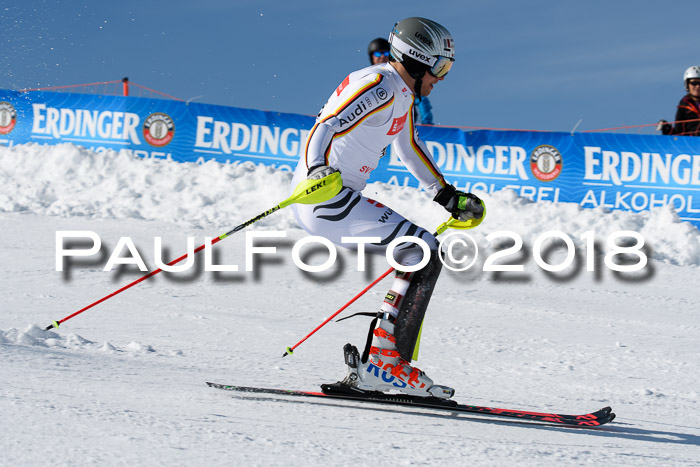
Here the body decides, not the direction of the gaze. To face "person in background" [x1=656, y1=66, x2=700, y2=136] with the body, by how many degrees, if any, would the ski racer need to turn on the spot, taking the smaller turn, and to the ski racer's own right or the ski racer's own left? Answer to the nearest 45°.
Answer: approximately 45° to the ski racer's own left

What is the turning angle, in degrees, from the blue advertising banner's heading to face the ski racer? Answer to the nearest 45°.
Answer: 0° — it already faces them

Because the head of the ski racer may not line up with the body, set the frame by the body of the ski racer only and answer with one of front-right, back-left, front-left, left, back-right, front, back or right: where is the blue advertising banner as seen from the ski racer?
left

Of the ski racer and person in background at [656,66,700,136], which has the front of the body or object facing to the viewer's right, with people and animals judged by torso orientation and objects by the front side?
the ski racer

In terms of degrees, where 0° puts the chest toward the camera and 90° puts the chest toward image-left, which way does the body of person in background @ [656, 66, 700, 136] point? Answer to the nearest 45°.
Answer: approximately 0°

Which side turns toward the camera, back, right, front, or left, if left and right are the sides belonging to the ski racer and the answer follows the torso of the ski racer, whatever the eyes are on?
right

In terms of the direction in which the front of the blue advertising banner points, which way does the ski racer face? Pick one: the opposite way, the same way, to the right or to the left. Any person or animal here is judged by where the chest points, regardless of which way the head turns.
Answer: to the left

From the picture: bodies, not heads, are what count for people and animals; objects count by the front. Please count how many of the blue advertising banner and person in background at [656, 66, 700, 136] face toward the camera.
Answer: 2

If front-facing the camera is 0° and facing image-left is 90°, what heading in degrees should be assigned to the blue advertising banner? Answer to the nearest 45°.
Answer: approximately 0°

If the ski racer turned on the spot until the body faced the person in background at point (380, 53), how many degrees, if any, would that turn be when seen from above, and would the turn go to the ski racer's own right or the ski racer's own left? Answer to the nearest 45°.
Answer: approximately 90° to the ski racer's own left

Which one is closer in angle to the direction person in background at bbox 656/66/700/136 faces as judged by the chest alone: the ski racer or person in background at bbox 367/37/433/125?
the ski racer
